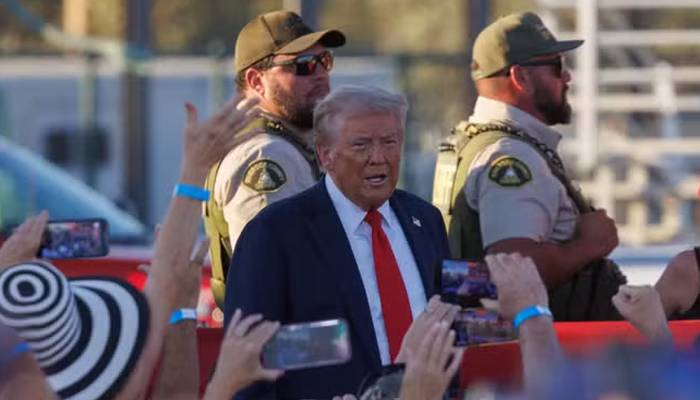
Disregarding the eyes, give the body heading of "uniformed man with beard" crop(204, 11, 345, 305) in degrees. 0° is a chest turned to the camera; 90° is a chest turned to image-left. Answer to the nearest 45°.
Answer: approximately 270°

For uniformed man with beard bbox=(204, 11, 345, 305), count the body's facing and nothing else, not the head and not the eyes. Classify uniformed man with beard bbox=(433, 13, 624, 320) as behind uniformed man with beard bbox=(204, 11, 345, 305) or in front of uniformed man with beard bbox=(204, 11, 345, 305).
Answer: in front

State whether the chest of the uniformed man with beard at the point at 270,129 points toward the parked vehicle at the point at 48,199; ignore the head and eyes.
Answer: no

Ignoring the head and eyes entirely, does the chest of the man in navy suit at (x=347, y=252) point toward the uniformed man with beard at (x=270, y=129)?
no

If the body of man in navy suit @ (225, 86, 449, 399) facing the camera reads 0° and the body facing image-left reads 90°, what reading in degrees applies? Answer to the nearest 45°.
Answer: approximately 315°
